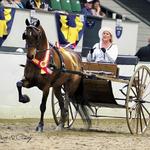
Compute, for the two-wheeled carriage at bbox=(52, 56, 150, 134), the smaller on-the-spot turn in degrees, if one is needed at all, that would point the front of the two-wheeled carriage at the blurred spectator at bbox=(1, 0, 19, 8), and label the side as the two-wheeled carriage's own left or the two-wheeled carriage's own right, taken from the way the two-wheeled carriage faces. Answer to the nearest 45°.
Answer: approximately 90° to the two-wheeled carriage's own right

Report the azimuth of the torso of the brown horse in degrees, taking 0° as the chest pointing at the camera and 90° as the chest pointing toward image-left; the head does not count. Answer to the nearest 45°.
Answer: approximately 45°

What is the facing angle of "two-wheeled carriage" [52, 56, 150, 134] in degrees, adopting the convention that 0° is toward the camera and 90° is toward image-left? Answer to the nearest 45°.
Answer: approximately 45°

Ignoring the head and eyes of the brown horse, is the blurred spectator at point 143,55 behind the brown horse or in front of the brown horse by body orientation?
behind
